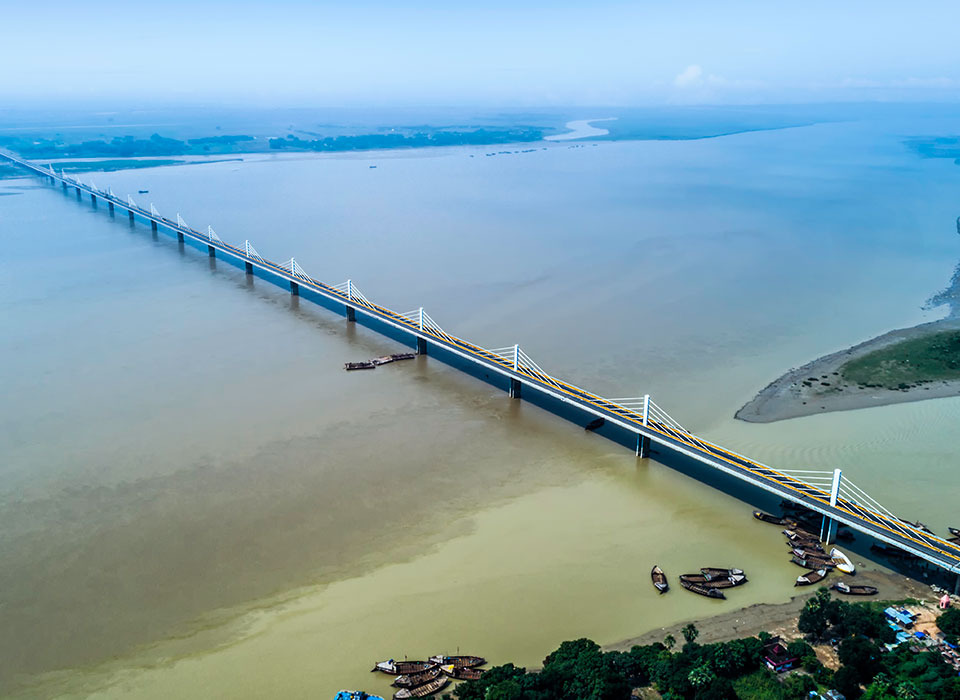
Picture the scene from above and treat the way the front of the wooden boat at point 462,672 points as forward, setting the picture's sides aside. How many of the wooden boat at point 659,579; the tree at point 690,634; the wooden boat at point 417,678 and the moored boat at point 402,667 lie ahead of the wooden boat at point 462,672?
2
